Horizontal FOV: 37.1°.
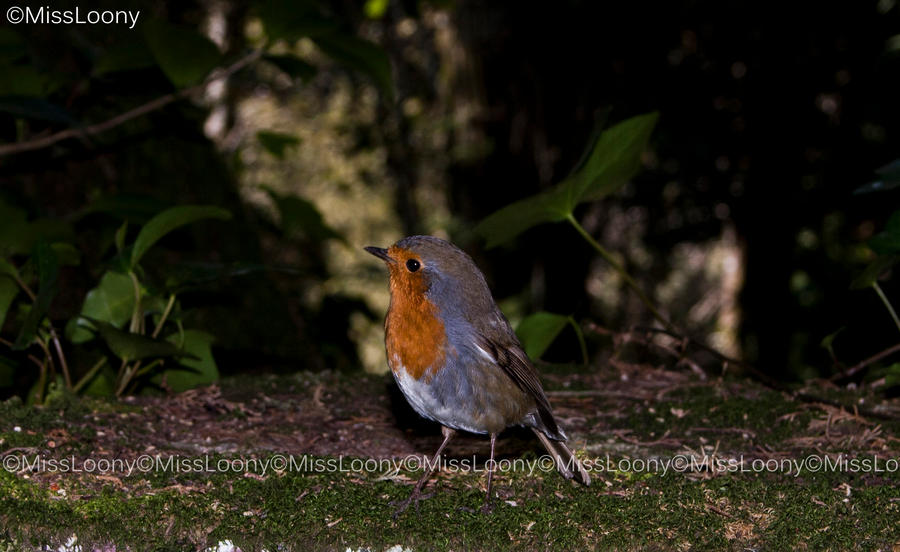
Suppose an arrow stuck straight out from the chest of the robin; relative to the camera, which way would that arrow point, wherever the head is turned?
to the viewer's left

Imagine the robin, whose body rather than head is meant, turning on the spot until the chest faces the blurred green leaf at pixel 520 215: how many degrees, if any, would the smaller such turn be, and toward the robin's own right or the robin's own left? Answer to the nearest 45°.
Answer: approximately 90° to the robin's own right

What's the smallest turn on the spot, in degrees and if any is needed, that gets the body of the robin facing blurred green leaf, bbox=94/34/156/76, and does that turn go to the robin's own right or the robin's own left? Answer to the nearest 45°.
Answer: approximately 45° to the robin's own right

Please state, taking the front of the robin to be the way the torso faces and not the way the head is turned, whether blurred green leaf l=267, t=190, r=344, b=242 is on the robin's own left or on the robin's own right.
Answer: on the robin's own right
